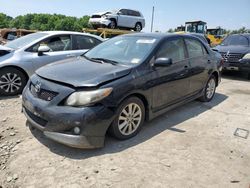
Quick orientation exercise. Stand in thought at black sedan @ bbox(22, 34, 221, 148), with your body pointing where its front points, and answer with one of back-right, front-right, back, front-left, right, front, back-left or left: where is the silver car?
right

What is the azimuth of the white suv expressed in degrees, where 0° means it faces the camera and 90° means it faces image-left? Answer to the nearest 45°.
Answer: approximately 45°

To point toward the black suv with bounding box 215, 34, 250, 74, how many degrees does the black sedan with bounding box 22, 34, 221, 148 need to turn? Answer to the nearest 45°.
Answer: approximately 180°

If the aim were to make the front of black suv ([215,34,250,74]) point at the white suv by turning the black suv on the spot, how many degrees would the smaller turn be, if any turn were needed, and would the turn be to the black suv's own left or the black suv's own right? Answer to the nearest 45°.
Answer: approximately 90° to the black suv's own right

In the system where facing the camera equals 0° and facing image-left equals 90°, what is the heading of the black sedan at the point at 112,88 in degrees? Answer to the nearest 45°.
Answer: approximately 45°

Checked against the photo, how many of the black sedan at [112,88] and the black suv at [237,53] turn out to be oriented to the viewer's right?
0

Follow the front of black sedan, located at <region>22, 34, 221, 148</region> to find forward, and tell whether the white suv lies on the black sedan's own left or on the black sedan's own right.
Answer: on the black sedan's own right

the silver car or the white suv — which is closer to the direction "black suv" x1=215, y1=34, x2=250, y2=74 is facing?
the silver car

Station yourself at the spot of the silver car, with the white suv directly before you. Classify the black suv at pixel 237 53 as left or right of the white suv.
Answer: right
